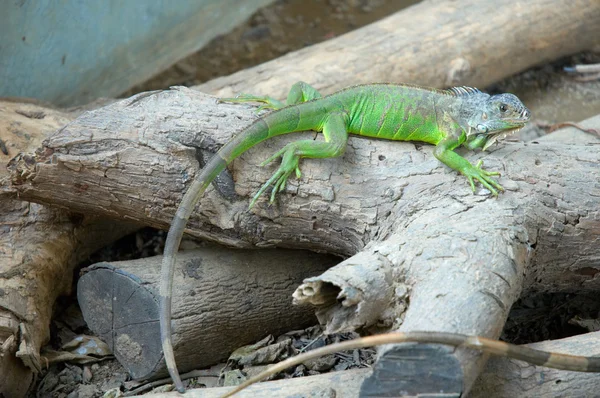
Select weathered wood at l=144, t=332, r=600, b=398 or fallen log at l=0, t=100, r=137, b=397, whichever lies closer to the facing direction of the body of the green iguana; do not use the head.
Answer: the weathered wood

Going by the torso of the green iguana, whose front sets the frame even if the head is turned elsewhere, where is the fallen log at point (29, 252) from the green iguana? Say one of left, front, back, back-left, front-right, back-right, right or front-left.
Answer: back

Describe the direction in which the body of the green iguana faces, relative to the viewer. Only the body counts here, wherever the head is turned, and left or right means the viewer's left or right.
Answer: facing to the right of the viewer

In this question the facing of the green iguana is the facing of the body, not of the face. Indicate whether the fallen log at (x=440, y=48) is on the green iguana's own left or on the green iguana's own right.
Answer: on the green iguana's own left
